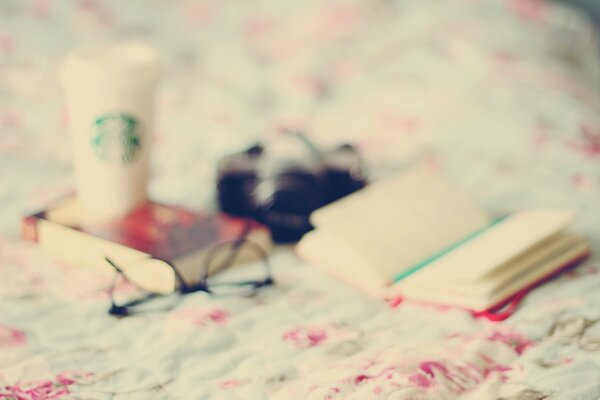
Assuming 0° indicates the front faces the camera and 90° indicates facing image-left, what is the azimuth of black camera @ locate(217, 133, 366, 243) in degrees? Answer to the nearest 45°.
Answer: approximately 0°

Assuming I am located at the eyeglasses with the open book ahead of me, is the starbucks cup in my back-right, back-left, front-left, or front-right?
back-left
